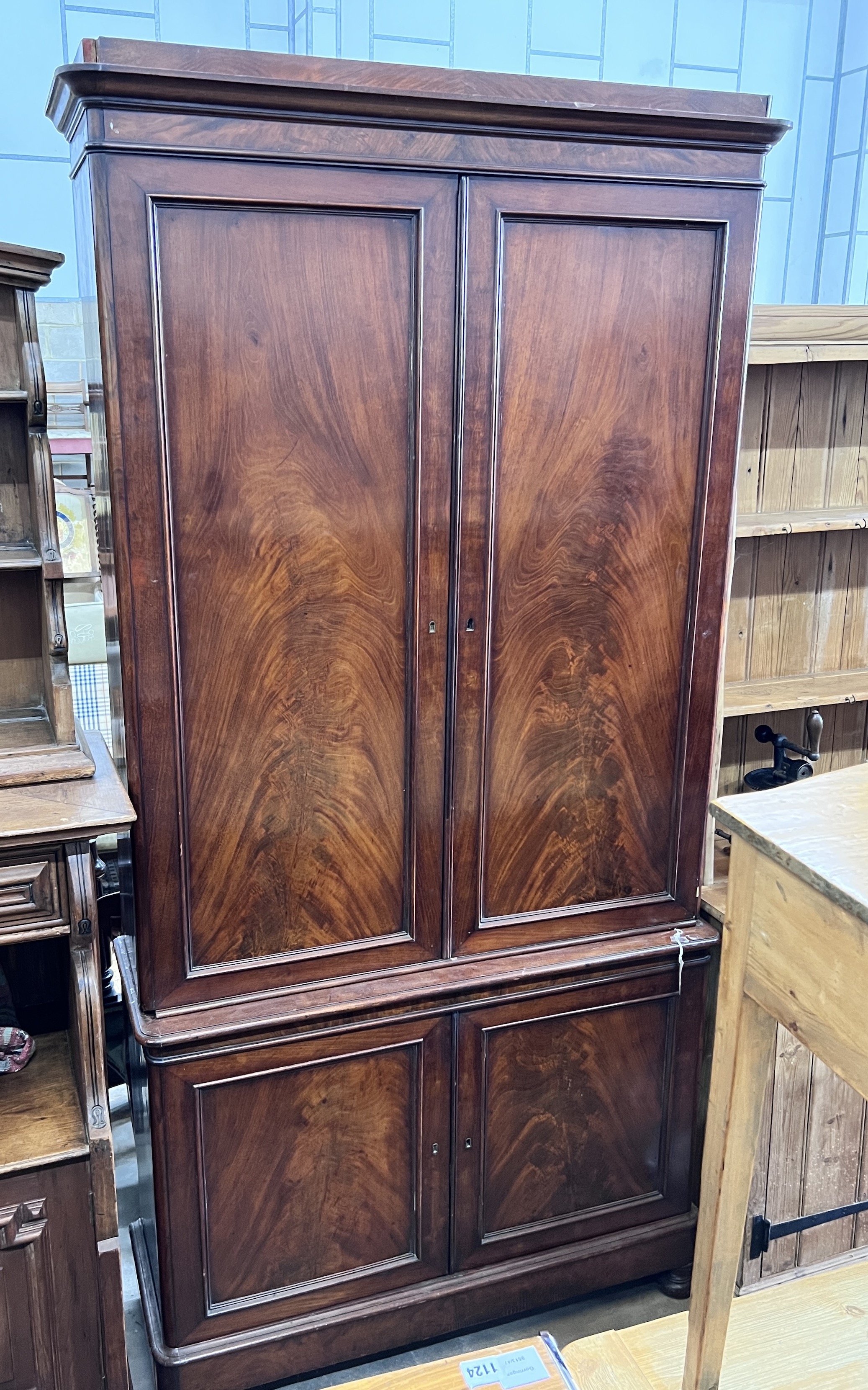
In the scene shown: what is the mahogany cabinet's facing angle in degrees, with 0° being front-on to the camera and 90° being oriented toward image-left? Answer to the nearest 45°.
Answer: approximately 0°

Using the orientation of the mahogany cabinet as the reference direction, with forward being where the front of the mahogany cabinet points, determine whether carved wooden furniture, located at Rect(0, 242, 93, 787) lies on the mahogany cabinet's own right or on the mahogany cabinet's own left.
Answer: on the mahogany cabinet's own right

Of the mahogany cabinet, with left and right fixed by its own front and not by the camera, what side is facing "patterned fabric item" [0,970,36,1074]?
right

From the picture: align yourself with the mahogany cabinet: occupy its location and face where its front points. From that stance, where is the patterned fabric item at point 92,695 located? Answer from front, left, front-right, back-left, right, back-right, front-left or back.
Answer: back-right

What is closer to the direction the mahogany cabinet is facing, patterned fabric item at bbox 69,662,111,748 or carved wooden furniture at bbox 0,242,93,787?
the carved wooden furniture
